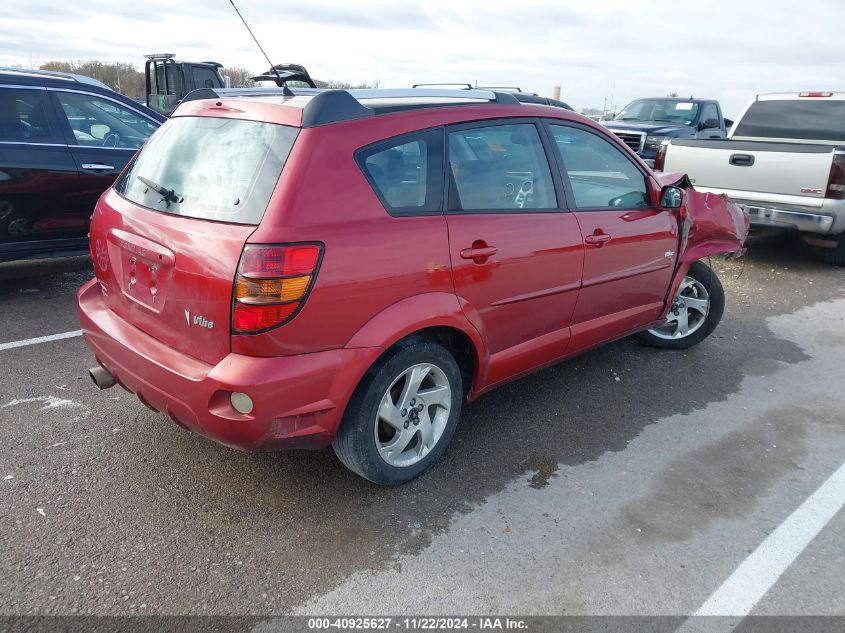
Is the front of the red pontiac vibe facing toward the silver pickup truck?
yes

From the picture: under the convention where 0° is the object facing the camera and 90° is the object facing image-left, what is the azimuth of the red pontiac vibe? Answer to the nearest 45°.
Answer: approximately 225°

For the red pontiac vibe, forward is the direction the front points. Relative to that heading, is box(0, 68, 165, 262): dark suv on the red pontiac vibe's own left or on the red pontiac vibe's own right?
on the red pontiac vibe's own left

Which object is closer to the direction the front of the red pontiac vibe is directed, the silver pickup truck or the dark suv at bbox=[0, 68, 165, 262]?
the silver pickup truck
